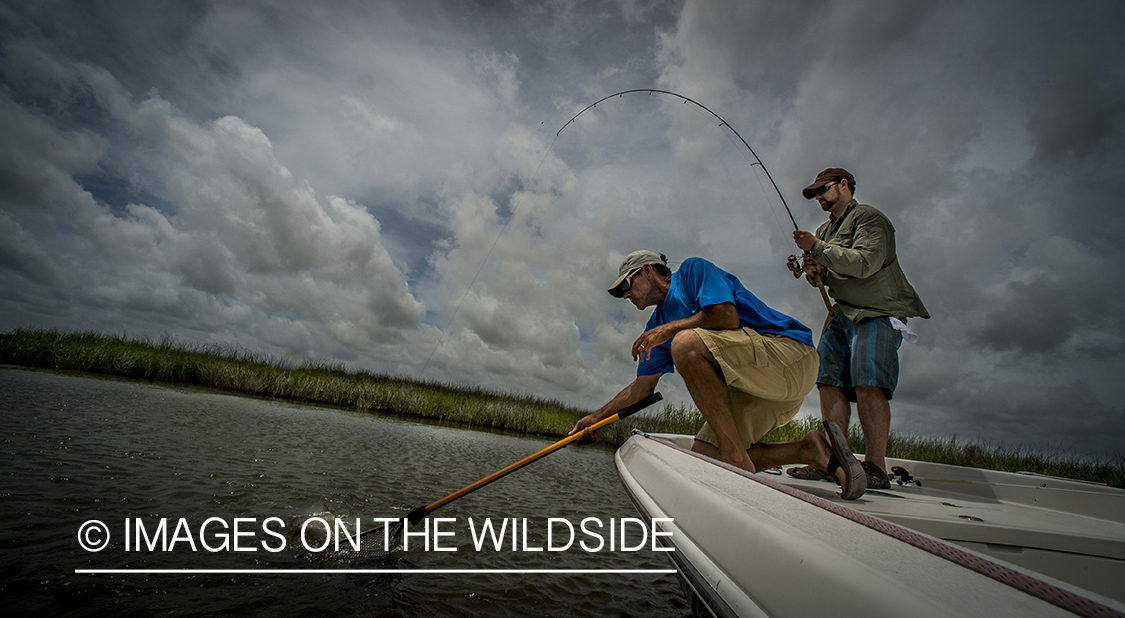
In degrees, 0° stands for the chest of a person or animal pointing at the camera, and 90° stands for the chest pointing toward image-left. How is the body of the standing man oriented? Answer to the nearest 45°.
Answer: approximately 45°

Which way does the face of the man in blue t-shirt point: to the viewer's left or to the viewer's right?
to the viewer's left

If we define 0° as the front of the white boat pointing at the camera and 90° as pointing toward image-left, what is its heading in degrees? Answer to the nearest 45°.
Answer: approximately 135°

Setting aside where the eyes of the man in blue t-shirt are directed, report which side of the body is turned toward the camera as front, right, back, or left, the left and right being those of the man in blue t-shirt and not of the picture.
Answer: left

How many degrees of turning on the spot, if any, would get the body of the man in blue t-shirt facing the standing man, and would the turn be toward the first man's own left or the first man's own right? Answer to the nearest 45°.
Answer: approximately 135° to the first man's own right

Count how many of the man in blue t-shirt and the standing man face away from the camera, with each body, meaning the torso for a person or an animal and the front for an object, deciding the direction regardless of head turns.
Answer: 0
